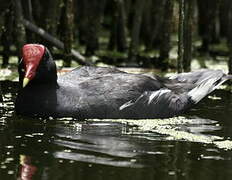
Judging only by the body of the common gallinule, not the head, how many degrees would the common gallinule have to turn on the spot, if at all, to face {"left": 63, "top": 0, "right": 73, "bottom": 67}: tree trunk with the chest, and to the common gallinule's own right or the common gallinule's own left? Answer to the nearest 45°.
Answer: approximately 90° to the common gallinule's own right

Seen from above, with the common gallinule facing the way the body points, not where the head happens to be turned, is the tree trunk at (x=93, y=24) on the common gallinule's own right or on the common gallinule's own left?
on the common gallinule's own right

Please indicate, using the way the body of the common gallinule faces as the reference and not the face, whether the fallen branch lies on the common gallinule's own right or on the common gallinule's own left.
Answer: on the common gallinule's own right

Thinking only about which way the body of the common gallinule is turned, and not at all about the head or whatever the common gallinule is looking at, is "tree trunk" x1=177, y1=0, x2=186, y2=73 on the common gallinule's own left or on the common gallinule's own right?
on the common gallinule's own right

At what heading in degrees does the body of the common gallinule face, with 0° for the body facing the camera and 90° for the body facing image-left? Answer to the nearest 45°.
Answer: approximately 90°

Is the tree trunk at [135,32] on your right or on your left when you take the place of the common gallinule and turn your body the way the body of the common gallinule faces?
on your right

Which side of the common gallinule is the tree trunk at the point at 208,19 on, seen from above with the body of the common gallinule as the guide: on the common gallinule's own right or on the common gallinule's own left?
on the common gallinule's own right

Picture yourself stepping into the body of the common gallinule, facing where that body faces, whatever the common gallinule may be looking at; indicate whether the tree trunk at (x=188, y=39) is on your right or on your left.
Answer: on your right

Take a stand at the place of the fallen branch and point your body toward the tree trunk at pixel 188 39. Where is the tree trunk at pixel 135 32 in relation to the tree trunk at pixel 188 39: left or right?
left

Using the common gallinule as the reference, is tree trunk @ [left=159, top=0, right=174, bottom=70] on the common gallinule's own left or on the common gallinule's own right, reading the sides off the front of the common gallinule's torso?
on the common gallinule's own right

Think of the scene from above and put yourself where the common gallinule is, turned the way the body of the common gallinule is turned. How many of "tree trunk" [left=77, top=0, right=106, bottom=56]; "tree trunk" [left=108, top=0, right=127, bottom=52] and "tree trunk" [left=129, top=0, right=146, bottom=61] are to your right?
3
